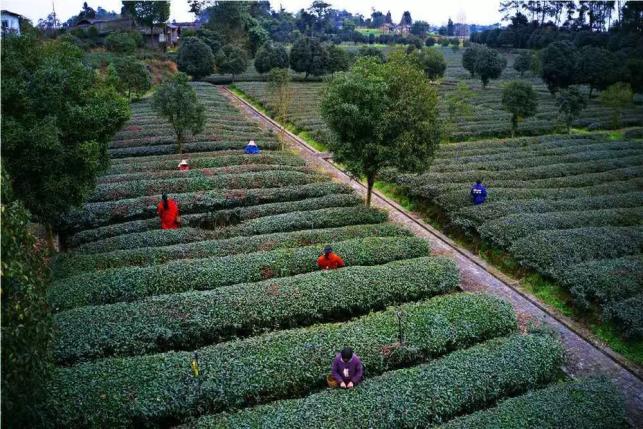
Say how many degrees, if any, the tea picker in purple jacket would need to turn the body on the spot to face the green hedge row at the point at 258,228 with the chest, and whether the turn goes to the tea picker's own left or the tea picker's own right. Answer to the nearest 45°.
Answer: approximately 180°

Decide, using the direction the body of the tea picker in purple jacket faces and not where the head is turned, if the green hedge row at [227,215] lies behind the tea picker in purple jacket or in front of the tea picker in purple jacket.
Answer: behind

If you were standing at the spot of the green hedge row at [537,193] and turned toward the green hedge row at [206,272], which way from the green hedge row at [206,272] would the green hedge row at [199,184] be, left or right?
right

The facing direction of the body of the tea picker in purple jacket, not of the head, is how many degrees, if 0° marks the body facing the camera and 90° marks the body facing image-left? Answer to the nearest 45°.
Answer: approximately 0°

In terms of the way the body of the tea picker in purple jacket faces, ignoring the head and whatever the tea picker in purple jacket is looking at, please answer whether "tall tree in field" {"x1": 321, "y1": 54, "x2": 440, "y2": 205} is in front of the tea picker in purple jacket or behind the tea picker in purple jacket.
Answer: behind

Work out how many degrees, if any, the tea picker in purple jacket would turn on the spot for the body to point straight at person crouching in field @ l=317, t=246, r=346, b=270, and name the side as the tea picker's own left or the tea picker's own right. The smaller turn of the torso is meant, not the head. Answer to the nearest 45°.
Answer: approximately 180°

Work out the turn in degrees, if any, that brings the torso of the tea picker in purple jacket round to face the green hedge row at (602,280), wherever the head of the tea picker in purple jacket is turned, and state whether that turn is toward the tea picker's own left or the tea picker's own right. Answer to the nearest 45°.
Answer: approximately 135° to the tea picker's own left

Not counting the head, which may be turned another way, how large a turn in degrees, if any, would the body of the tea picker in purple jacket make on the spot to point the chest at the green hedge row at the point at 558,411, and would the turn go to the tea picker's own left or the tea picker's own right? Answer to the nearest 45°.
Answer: approximately 90° to the tea picker's own left
